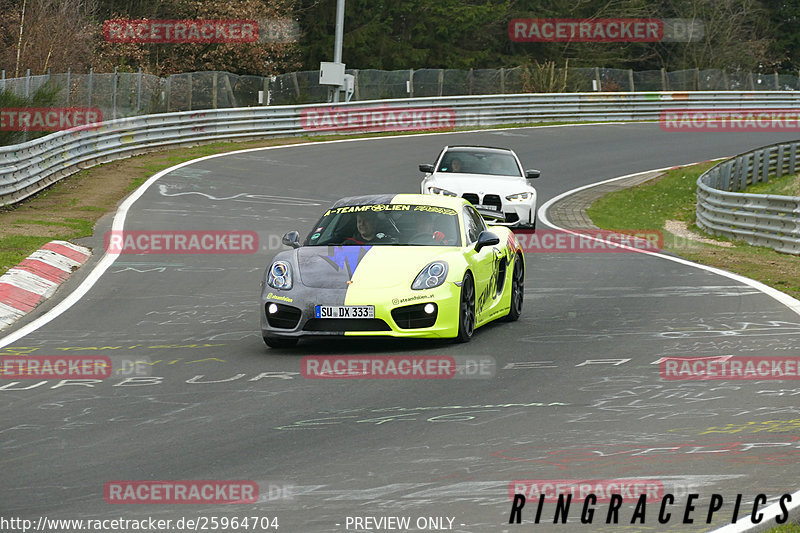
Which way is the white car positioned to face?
toward the camera

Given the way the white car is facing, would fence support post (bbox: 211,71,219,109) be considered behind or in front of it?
behind

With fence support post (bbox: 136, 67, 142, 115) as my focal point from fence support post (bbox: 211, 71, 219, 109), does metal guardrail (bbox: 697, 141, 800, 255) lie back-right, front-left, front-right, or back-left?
front-left

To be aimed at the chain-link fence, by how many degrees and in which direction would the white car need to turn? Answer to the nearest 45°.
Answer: approximately 135° to its right

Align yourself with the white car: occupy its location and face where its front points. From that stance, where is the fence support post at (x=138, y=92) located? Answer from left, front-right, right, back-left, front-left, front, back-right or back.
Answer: back-right

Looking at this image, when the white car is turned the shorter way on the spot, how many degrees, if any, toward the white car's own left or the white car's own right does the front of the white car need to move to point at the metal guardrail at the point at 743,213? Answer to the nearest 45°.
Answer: approximately 90° to the white car's own left
